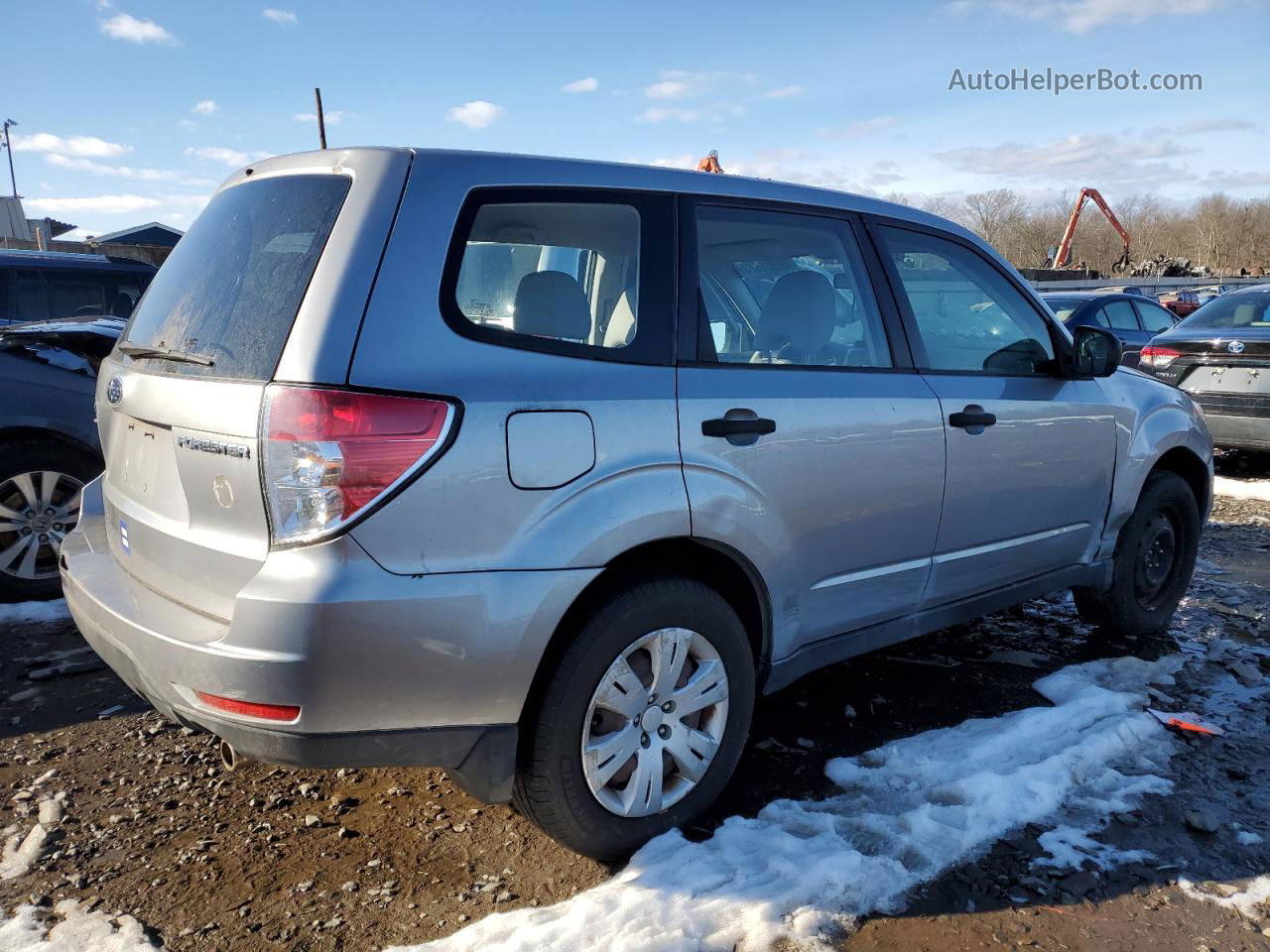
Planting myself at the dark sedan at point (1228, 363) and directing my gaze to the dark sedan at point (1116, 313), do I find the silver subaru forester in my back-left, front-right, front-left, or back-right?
back-left

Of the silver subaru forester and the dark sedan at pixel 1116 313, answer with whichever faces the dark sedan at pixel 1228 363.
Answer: the silver subaru forester

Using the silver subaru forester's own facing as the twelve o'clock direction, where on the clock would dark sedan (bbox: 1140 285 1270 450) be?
The dark sedan is roughly at 12 o'clock from the silver subaru forester.

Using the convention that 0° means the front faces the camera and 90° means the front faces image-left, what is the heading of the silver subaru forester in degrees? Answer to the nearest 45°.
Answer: approximately 225°

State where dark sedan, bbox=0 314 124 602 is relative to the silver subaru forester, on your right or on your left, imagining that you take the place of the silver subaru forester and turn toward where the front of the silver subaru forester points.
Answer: on your left

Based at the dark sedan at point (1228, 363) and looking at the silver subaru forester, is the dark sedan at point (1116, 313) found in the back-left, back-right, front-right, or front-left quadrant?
back-right
